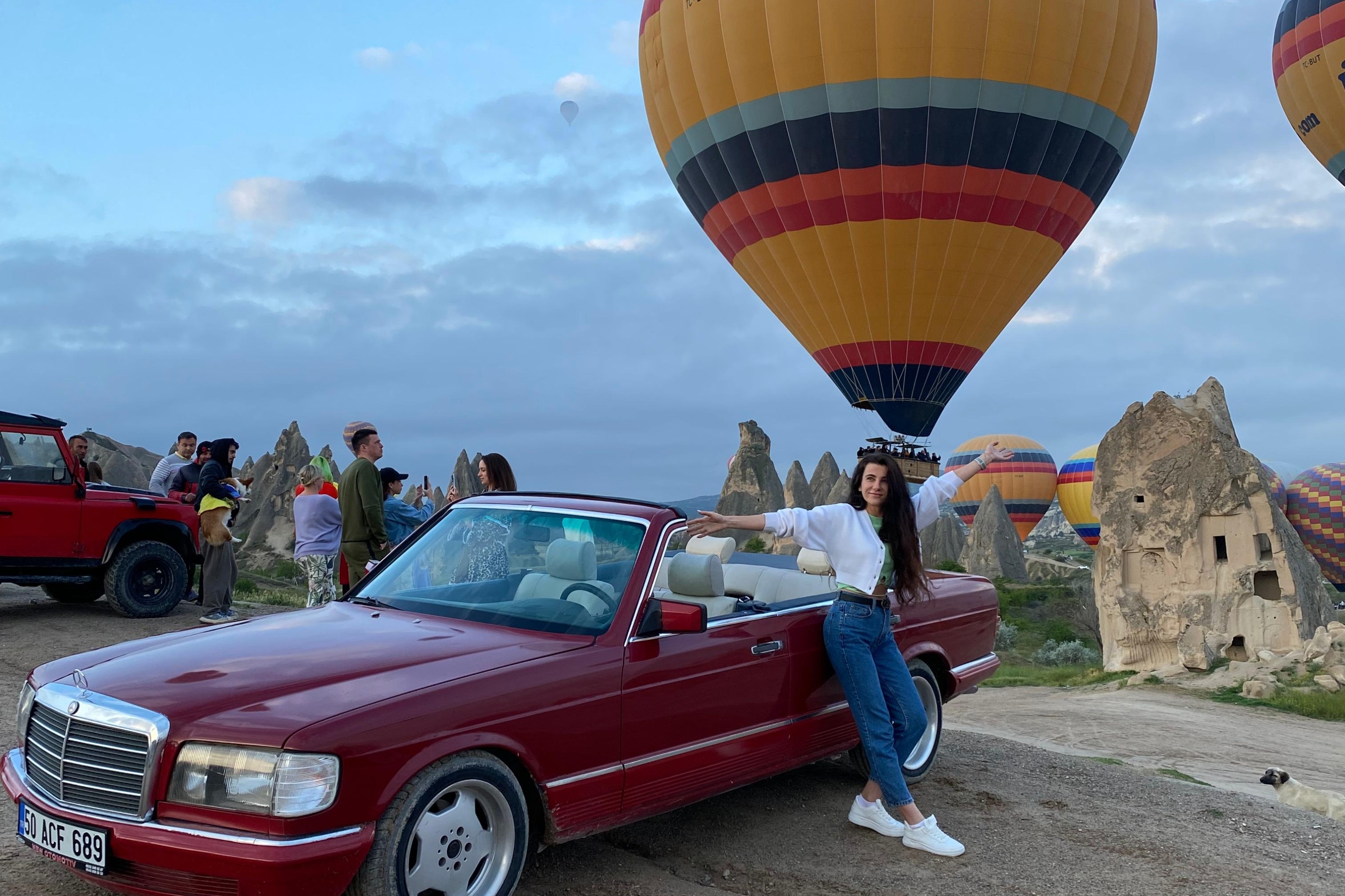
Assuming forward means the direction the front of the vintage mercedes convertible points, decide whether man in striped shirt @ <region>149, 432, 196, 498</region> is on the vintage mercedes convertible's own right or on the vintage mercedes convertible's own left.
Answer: on the vintage mercedes convertible's own right

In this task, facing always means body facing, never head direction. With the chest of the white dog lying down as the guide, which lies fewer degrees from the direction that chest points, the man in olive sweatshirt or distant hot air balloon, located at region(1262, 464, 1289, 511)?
the man in olive sweatshirt

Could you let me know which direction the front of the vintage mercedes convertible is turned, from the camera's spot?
facing the viewer and to the left of the viewer

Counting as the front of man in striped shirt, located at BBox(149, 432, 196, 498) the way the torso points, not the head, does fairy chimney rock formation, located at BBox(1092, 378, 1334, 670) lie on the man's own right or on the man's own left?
on the man's own left

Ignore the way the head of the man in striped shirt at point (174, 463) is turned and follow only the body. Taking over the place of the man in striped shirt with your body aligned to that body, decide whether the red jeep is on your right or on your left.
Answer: on your right

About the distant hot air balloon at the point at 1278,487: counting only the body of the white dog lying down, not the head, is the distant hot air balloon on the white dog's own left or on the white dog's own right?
on the white dog's own right

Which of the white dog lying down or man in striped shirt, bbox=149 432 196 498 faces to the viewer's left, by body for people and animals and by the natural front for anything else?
the white dog lying down

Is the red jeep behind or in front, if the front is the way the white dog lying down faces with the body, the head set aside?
in front

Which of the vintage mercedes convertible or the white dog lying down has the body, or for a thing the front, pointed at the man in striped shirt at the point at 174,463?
the white dog lying down

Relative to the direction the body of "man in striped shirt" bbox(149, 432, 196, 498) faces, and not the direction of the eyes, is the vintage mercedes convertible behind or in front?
in front

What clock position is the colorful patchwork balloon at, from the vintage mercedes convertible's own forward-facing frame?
The colorful patchwork balloon is roughly at 6 o'clock from the vintage mercedes convertible.

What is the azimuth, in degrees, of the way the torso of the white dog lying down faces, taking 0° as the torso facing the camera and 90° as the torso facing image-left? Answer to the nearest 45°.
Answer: approximately 90°

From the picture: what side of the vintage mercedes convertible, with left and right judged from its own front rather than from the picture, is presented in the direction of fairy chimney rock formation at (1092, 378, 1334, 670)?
back

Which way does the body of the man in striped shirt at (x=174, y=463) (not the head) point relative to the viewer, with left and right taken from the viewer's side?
facing the viewer and to the right of the viewer

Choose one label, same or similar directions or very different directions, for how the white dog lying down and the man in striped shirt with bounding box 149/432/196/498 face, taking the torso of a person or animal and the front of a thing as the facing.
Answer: very different directions

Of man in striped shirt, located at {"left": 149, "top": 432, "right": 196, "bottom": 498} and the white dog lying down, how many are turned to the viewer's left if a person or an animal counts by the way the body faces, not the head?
1

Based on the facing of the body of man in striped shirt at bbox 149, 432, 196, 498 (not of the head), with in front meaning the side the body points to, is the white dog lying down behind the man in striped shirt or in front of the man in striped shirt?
in front
